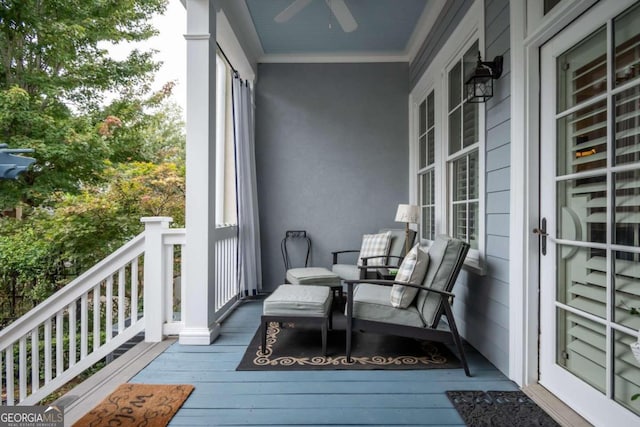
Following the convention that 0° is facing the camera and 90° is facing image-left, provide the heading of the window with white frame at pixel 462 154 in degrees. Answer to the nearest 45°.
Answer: approximately 90°

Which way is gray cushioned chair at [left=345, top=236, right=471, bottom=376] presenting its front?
to the viewer's left

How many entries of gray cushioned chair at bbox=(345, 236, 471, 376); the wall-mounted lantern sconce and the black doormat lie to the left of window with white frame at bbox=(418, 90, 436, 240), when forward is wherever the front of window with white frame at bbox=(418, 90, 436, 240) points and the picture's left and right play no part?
3

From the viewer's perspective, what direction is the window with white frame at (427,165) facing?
to the viewer's left

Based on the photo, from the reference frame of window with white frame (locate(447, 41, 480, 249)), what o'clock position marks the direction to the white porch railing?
The white porch railing is roughly at 11 o'clock from the window with white frame.

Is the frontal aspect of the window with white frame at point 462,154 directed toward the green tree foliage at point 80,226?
yes

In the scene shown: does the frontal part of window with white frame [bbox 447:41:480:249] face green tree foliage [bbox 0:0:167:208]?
yes

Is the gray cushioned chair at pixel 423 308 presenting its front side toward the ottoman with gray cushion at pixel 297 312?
yes

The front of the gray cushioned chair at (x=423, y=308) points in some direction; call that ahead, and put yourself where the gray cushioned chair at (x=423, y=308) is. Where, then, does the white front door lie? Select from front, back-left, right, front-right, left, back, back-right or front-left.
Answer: back-left

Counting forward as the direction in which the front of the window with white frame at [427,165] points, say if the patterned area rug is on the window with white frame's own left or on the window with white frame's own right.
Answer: on the window with white frame's own left

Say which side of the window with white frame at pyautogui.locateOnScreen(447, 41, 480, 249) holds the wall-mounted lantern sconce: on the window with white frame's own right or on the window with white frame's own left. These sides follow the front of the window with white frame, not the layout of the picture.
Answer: on the window with white frame's own left
